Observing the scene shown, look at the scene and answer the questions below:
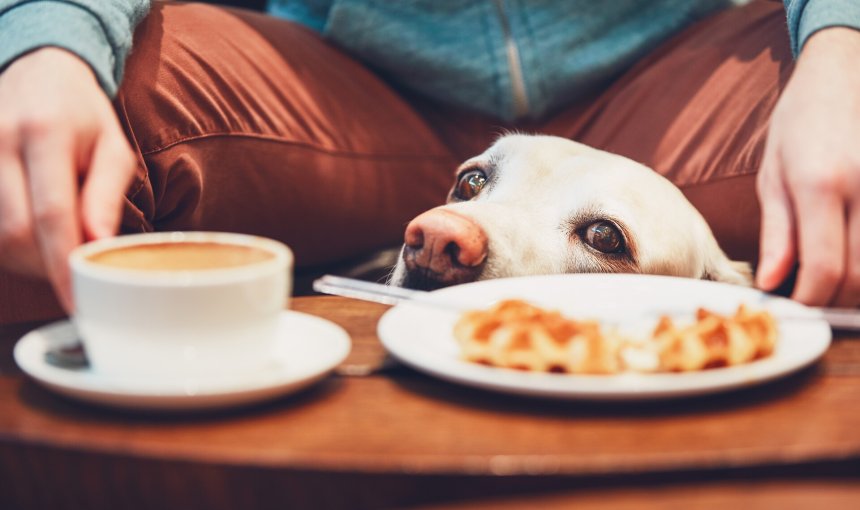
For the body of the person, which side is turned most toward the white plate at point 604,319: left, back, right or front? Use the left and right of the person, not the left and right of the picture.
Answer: front

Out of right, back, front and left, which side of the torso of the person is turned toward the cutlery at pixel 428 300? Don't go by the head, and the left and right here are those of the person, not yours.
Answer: front

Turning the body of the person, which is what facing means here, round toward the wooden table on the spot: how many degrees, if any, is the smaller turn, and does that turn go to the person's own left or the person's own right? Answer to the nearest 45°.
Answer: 0° — they already face it

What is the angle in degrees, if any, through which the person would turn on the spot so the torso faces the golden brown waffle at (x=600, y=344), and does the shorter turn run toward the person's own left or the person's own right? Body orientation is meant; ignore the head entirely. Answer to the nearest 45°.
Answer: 0° — they already face it

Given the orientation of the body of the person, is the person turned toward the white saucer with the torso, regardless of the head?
yes

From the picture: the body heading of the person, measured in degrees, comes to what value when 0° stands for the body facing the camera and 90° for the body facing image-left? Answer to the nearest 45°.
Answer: approximately 0°
